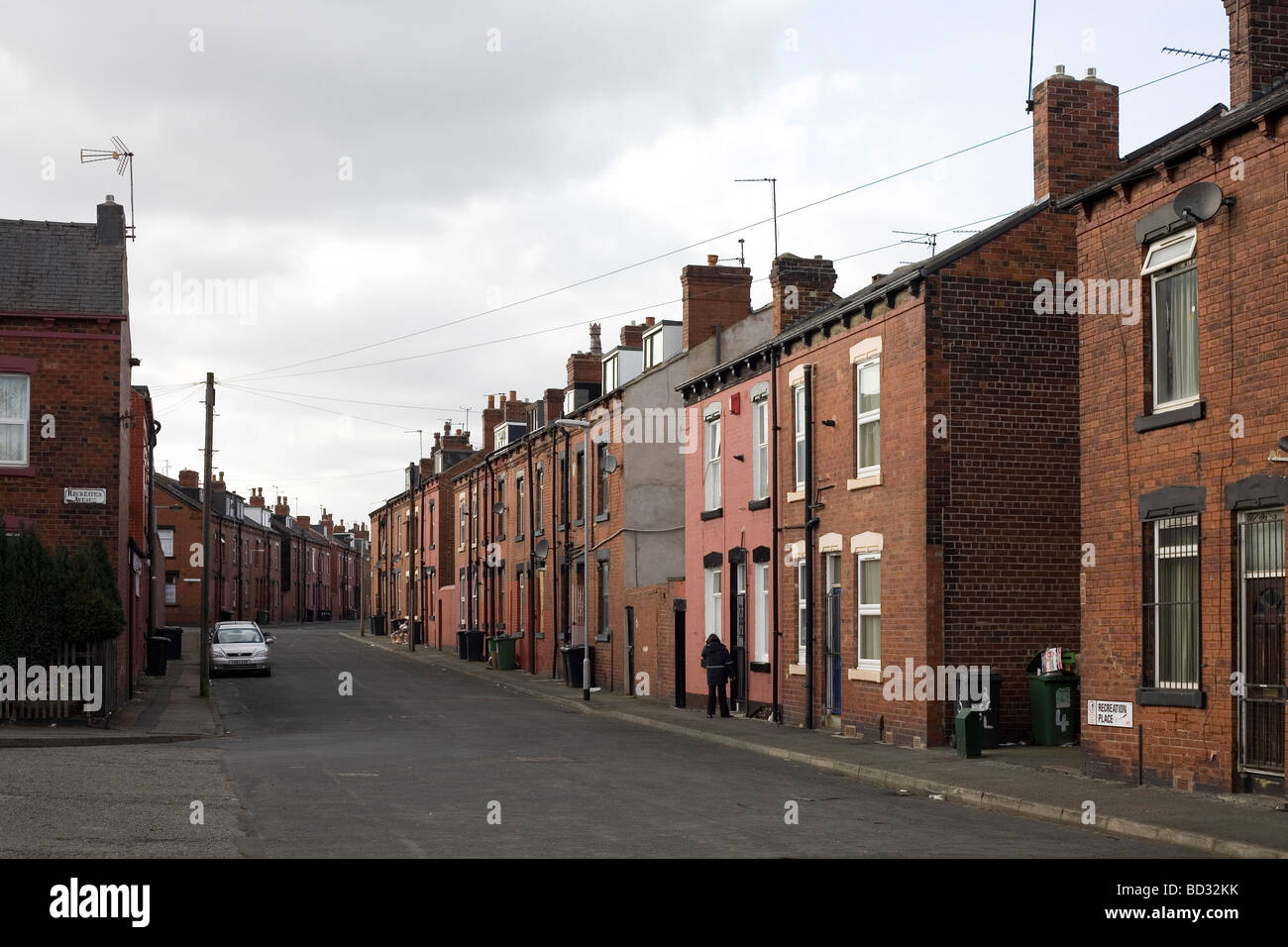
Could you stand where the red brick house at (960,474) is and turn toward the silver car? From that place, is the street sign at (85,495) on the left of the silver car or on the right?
left

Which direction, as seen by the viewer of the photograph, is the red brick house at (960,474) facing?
facing the viewer and to the left of the viewer

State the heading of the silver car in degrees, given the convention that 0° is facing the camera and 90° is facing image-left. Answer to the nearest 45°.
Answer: approximately 0°

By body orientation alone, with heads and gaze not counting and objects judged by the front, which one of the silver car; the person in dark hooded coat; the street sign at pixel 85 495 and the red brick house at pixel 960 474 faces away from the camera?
the person in dark hooded coat

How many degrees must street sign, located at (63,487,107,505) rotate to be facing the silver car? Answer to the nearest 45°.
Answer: approximately 180°

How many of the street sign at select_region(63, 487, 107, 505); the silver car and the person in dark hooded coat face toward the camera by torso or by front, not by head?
2

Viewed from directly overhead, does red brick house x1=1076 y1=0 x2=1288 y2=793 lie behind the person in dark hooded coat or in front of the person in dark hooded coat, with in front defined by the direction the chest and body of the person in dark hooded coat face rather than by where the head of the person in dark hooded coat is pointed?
behind

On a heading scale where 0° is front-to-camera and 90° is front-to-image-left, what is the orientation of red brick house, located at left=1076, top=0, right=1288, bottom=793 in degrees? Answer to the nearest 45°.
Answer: approximately 45°

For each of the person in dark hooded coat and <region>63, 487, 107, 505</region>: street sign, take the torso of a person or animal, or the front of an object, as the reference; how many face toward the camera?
1

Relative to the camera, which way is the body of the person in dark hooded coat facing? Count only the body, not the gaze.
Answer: away from the camera
